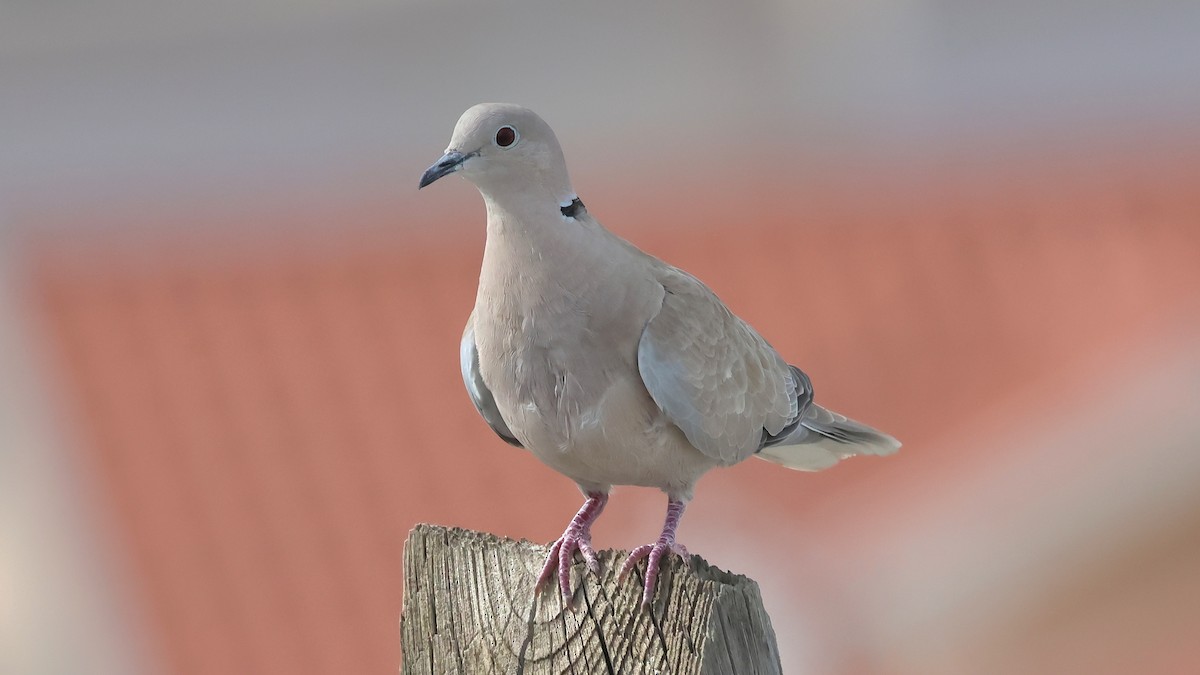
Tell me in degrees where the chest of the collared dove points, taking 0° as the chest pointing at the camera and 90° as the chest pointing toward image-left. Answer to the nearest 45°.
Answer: approximately 45°
